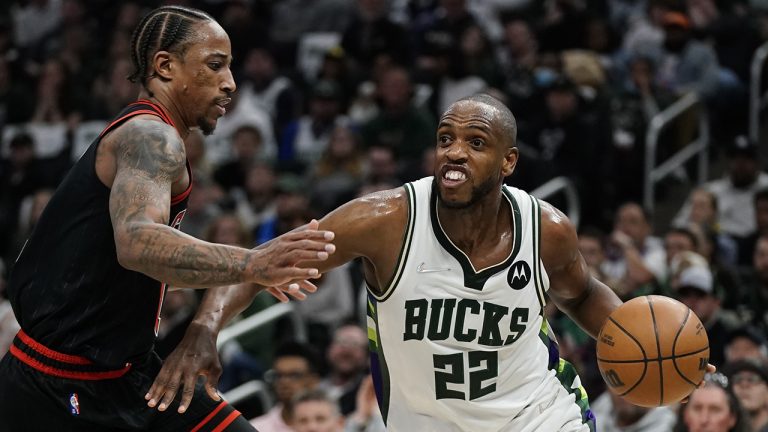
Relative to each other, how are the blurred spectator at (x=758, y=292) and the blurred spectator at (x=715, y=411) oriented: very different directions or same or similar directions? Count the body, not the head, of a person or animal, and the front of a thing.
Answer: same or similar directions

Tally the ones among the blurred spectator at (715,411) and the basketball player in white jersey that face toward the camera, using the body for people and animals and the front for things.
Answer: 2

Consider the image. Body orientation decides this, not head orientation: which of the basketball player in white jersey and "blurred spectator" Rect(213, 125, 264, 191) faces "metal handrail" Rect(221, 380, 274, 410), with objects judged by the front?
the blurred spectator

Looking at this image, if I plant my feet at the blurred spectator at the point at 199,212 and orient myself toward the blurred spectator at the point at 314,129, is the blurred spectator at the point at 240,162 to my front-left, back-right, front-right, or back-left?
front-left

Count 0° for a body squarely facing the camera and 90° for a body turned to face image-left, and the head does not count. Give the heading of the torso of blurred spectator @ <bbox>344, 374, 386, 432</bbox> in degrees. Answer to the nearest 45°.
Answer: approximately 0°

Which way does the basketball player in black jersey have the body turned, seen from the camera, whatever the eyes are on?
to the viewer's right

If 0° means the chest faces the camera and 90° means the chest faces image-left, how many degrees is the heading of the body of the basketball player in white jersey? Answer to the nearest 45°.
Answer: approximately 0°

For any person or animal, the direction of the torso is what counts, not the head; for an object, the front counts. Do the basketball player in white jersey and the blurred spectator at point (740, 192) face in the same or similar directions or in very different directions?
same or similar directions

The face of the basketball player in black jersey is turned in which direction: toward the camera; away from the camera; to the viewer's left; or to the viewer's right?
to the viewer's right

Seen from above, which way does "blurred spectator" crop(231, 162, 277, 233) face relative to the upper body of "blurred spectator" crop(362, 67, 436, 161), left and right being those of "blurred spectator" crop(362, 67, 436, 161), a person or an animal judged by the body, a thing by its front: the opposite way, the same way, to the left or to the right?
the same way

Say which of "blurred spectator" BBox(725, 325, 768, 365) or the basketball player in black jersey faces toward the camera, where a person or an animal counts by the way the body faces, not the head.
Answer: the blurred spectator

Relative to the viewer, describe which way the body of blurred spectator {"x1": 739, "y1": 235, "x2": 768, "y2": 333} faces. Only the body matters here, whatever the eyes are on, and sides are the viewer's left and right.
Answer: facing the viewer

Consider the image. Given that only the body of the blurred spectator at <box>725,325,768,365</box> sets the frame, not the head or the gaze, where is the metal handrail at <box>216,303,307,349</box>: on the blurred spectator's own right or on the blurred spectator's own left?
on the blurred spectator's own right

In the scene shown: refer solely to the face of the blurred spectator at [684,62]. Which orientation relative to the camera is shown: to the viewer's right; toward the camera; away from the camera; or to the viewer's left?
toward the camera

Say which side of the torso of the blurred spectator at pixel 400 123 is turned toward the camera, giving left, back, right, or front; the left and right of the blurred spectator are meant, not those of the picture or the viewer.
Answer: front
